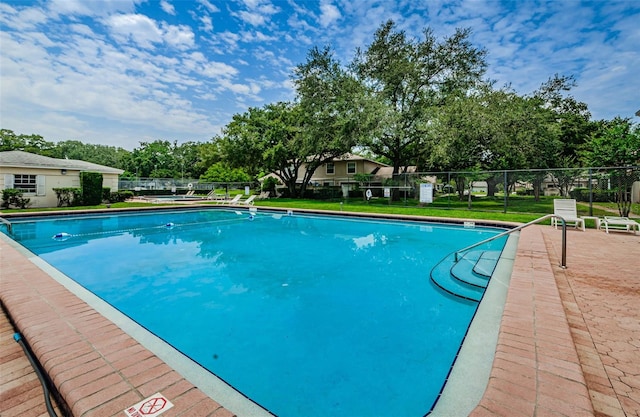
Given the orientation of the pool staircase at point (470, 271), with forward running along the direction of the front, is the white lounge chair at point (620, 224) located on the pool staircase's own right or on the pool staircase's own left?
on the pool staircase's own right

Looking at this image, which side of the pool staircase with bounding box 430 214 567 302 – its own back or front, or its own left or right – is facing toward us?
left

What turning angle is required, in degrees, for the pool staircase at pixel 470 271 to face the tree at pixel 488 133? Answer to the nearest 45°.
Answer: approximately 90° to its right

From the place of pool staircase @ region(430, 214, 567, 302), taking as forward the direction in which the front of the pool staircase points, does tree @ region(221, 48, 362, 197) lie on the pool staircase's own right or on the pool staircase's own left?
on the pool staircase's own right

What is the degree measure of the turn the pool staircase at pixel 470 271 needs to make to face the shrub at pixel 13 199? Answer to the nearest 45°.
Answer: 0° — it already faces it

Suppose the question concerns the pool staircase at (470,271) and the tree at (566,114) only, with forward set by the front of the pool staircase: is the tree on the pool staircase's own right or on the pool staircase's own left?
on the pool staircase's own right

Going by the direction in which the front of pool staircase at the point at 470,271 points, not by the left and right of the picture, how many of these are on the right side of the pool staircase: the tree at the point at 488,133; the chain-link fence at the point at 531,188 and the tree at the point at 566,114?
3
